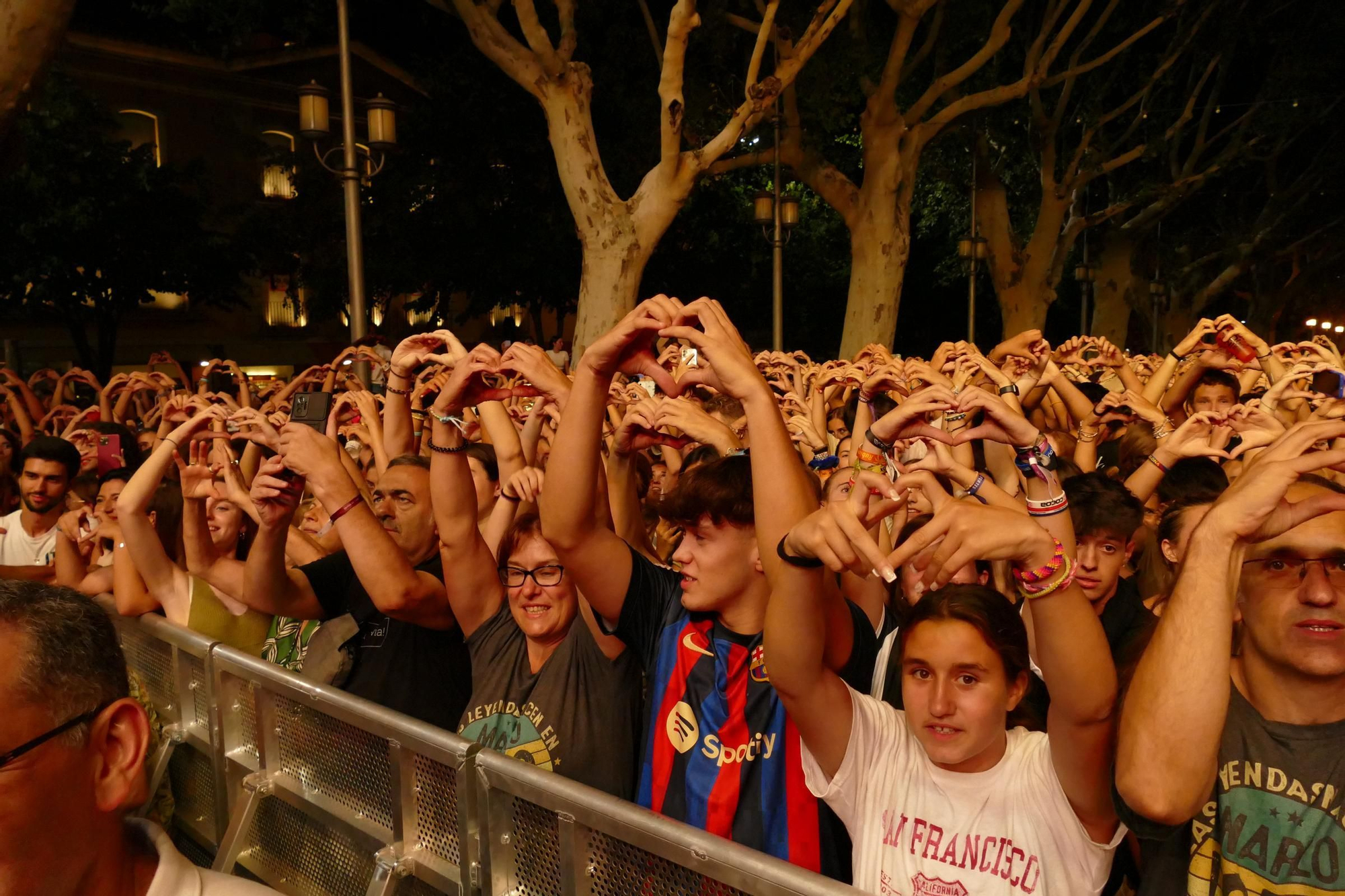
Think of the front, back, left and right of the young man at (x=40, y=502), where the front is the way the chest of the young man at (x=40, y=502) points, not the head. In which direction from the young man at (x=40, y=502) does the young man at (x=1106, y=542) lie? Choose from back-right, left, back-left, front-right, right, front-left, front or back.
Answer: front-left

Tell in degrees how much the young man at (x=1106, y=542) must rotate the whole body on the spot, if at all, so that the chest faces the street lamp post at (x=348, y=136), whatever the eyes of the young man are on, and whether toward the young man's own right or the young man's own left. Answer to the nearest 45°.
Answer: approximately 90° to the young man's own right

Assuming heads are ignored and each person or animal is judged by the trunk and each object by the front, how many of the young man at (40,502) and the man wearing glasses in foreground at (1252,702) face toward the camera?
2

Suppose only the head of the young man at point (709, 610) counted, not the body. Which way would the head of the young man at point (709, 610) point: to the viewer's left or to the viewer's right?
to the viewer's left

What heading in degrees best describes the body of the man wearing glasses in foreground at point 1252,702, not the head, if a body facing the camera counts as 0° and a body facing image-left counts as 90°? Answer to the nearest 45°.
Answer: approximately 0°

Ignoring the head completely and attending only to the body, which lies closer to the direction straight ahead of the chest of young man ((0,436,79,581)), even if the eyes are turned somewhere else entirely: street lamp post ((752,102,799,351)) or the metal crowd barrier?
the metal crowd barrier

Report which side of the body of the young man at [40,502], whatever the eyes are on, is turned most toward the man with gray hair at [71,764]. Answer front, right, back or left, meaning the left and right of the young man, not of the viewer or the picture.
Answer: front

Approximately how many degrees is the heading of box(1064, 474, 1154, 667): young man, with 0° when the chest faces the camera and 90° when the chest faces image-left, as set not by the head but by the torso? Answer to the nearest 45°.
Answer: approximately 45°

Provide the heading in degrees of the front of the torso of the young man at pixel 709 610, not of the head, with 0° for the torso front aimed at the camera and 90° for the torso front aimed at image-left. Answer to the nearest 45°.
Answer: approximately 45°

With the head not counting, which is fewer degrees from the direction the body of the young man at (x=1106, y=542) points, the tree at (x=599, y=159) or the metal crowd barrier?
the metal crowd barrier

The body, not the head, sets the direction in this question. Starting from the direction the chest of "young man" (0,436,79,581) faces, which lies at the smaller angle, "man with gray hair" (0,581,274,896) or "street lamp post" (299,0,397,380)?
the man with gray hair
